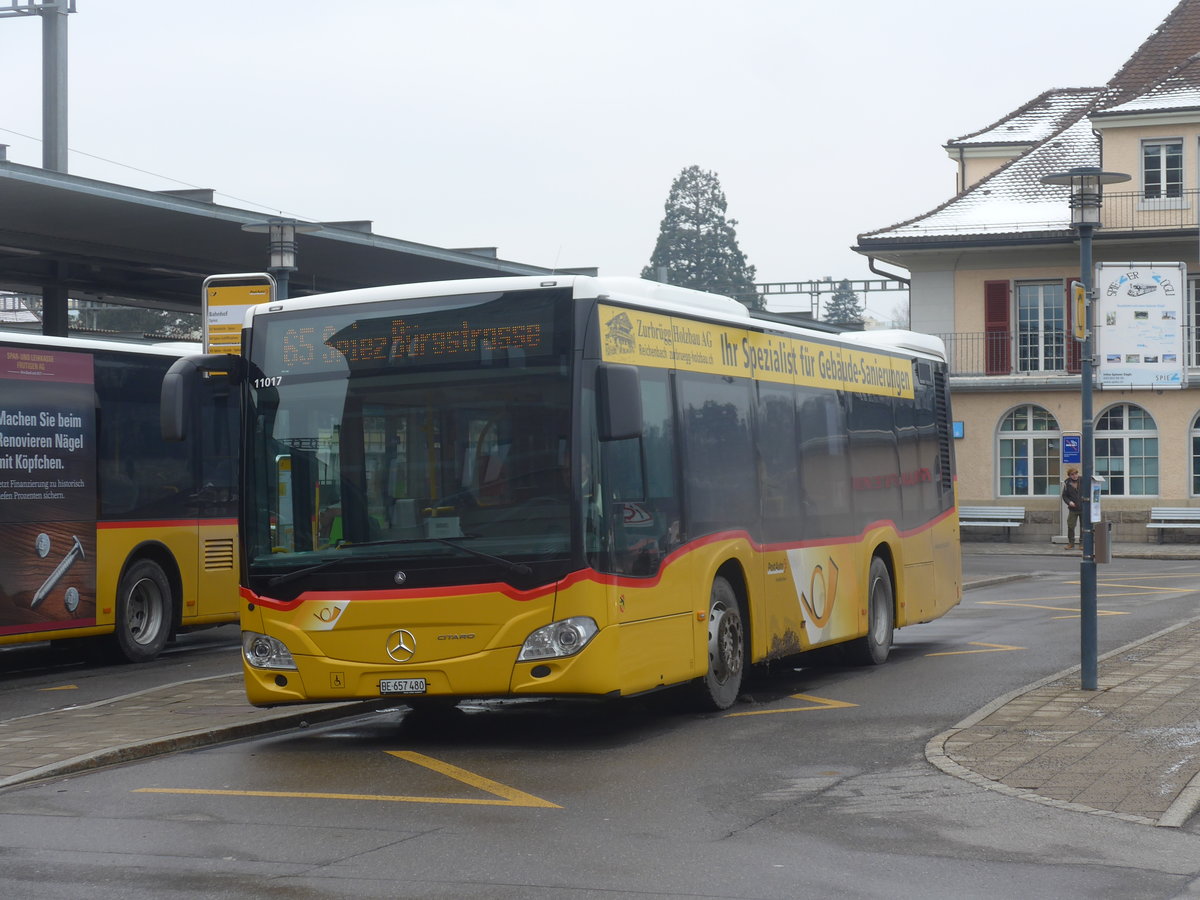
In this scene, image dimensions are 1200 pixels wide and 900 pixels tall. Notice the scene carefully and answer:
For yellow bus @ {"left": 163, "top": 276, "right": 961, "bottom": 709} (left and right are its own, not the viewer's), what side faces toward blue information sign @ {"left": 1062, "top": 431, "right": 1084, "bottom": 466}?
back

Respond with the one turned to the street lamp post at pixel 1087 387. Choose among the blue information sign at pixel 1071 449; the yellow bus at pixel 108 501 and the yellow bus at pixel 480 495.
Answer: the blue information sign

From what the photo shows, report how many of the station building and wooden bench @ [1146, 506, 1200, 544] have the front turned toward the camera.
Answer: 2

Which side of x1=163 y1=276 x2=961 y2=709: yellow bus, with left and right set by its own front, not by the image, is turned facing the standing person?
back

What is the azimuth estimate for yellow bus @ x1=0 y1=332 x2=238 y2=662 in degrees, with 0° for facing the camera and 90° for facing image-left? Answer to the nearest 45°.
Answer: approximately 45°

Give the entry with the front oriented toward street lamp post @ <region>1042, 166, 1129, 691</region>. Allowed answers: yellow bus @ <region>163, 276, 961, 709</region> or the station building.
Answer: the station building
